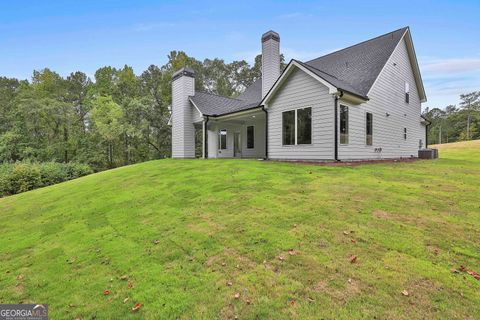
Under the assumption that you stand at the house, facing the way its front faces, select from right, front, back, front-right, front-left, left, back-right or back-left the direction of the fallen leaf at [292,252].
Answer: back-right

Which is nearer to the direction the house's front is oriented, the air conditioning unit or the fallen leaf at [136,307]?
the air conditioning unit

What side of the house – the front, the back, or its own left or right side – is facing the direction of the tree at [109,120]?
left

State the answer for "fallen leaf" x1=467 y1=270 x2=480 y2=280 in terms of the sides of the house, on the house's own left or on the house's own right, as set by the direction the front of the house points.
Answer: on the house's own right

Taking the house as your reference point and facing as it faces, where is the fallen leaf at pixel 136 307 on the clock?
The fallen leaf is roughly at 5 o'clock from the house.

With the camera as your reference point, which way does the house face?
facing away from the viewer and to the right of the viewer
